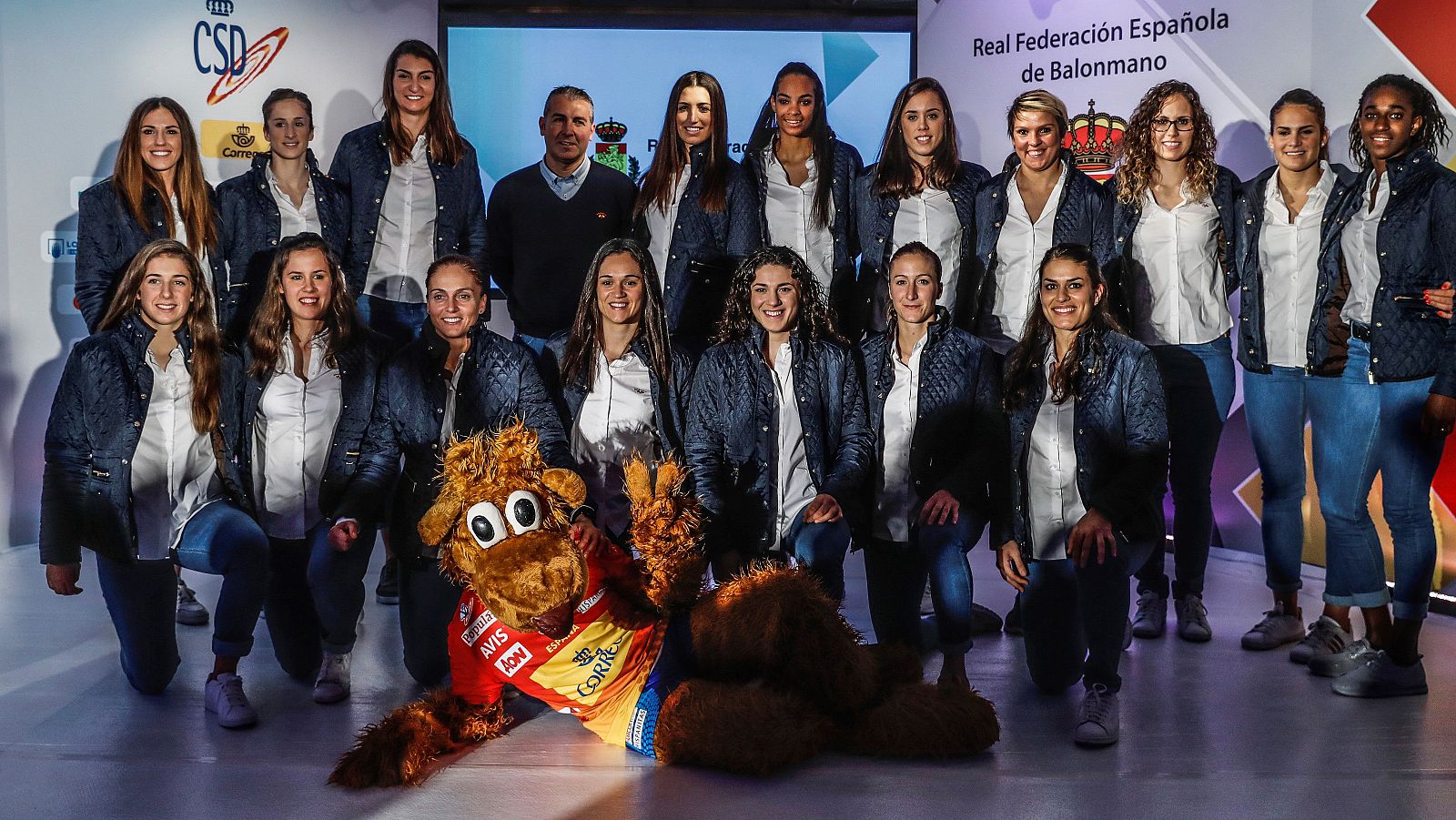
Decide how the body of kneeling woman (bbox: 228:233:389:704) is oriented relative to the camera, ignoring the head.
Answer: toward the camera

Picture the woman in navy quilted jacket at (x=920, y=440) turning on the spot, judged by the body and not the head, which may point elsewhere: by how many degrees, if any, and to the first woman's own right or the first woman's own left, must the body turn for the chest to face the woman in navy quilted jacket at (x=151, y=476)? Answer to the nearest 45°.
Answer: approximately 45° to the first woman's own right

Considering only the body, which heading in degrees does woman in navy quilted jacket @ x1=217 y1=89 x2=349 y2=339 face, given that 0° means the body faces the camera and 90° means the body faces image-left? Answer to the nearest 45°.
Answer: approximately 315°

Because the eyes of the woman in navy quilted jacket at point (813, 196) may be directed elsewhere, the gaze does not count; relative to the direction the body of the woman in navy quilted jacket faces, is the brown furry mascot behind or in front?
in front

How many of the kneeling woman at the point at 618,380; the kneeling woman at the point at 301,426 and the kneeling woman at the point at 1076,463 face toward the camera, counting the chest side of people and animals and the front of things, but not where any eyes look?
3
